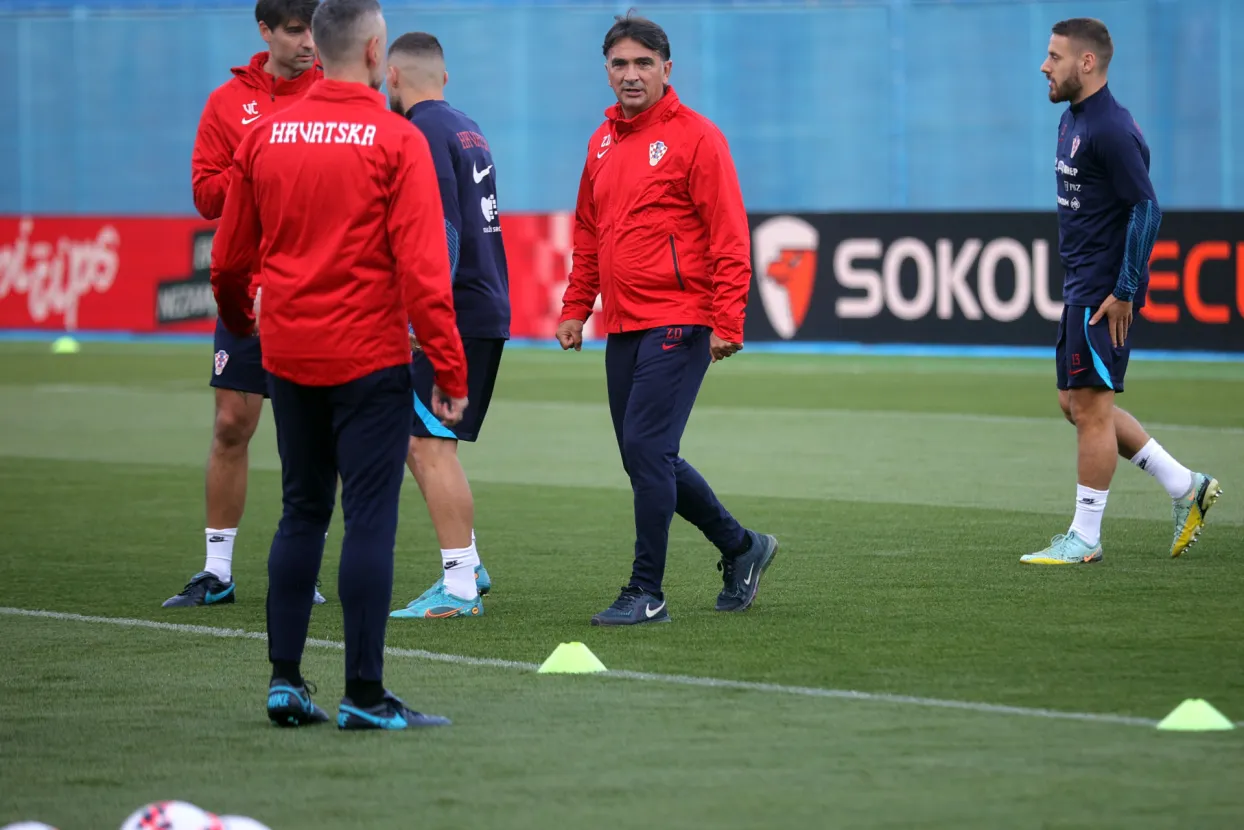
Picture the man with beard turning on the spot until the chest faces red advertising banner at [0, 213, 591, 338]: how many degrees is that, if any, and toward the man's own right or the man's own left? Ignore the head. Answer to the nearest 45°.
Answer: approximately 45° to the man's own right

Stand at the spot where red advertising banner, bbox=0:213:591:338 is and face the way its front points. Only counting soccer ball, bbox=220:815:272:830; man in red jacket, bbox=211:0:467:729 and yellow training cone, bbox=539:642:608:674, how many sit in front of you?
3

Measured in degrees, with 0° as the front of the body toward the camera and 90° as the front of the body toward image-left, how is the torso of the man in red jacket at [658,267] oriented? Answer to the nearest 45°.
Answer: approximately 45°

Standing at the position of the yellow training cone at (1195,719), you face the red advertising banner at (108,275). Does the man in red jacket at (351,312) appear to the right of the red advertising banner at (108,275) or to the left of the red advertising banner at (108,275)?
left

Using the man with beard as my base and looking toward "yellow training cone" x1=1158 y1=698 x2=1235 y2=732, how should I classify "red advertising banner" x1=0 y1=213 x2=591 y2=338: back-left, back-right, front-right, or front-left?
back-right

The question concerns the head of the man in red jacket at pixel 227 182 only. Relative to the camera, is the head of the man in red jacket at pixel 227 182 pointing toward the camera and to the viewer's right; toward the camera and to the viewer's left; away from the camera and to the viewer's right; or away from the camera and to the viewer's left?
toward the camera and to the viewer's right

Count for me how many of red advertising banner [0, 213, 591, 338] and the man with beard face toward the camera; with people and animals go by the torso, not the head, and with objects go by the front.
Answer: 1

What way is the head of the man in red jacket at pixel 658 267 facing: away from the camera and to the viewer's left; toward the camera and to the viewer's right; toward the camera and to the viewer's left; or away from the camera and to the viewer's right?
toward the camera and to the viewer's left

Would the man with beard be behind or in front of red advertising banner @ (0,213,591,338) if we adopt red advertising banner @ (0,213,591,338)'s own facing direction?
in front

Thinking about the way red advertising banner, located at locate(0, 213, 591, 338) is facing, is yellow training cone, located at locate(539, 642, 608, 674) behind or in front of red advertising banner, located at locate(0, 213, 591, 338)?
in front

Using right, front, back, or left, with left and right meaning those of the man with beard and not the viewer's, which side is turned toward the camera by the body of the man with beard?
left

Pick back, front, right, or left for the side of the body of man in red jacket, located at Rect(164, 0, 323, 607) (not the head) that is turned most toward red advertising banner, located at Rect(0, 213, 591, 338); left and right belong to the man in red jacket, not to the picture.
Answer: back
